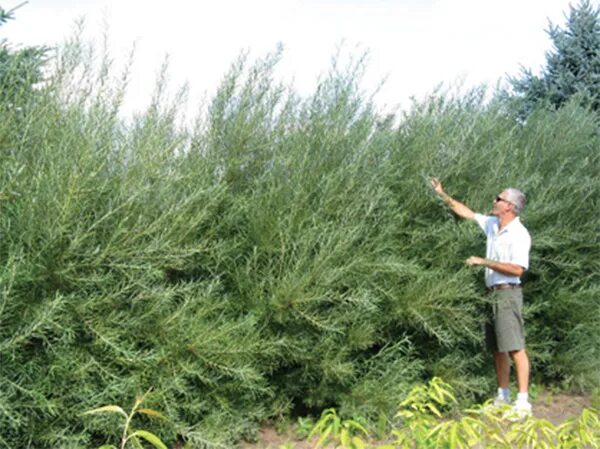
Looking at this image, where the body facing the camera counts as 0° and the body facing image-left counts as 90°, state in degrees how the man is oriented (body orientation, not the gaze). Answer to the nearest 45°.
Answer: approximately 45°

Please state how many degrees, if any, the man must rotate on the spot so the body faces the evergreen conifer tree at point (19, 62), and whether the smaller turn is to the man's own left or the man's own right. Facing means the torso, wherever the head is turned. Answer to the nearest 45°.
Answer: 0° — they already face it

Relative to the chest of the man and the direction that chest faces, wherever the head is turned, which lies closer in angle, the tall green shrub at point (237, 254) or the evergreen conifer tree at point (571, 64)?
the tall green shrub

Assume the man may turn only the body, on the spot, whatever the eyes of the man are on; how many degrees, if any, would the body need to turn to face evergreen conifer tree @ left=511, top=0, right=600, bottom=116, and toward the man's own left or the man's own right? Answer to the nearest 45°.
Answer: approximately 135° to the man's own right

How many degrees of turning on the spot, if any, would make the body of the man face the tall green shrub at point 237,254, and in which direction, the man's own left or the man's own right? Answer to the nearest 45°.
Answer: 0° — they already face it
